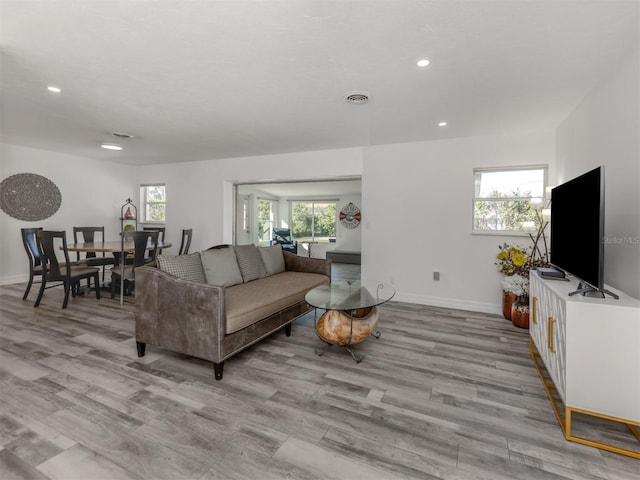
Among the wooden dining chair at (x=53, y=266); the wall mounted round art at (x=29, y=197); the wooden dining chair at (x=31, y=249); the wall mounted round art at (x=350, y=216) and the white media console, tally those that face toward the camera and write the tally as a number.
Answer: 2

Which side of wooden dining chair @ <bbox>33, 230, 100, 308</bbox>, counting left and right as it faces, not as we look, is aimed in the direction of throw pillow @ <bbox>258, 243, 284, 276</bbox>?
right

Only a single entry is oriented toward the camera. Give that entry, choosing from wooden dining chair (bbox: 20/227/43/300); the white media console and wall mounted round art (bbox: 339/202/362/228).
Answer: the wall mounted round art

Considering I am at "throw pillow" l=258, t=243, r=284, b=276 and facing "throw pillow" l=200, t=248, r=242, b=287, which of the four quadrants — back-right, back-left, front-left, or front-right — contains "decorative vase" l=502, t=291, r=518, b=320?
back-left

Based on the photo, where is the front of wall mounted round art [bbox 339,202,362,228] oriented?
toward the camera

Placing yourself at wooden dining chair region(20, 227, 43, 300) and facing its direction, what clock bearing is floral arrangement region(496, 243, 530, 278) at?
The floral arrangement is roughly at 3 o'clock from the wooden dining chair.

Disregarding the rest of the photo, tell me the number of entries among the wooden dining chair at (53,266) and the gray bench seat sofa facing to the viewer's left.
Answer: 0

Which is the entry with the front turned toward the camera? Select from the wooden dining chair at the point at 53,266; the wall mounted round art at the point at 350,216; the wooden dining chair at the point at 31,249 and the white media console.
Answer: the wall mounted round art

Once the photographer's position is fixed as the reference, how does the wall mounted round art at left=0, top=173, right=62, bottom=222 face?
facing the viewer

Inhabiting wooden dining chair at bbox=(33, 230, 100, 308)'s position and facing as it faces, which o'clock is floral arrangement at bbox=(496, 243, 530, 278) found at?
The floral arrangement is roughly at 3 o'clock from the wooden dining chair.

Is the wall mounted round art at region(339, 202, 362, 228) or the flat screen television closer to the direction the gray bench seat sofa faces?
the flat screen television

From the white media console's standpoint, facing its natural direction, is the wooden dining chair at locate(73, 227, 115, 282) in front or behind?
in front
